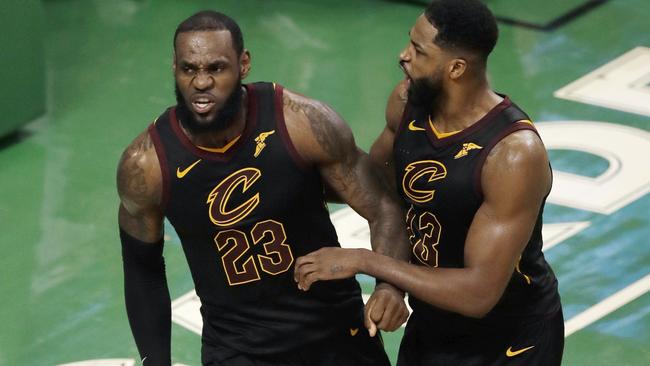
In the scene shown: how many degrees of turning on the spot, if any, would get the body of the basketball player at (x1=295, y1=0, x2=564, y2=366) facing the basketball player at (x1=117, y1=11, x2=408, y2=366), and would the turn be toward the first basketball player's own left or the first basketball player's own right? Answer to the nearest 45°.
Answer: approximately 45° to the first basketball player's own right

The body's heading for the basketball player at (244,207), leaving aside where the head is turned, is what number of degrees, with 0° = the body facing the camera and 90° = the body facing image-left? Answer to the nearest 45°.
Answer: approximately 0°

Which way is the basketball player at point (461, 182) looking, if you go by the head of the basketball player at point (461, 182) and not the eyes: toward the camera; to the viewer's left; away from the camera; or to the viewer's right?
to the viewer's left

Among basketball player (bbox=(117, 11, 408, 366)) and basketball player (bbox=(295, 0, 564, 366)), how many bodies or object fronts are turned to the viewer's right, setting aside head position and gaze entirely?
0

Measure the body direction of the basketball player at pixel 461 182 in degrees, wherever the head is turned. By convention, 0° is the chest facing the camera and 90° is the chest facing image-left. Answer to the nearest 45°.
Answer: approximately 45°
